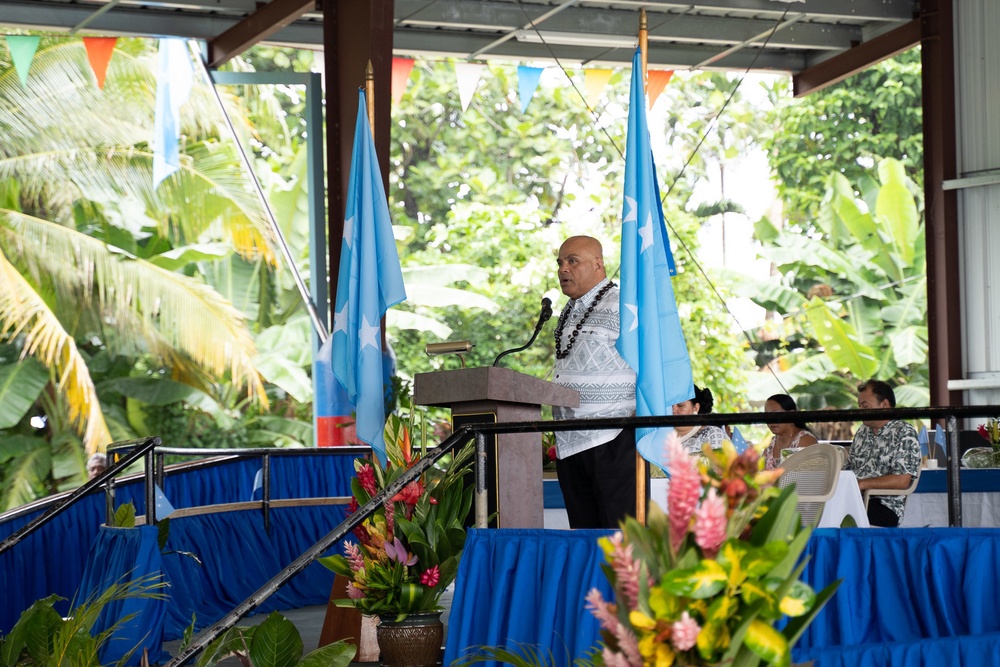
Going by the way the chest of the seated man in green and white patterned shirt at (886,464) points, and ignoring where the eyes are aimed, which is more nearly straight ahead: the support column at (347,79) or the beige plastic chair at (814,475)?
the beige plastic chair

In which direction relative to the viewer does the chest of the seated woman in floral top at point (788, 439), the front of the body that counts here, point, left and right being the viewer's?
facing the viewer and to the left of the viewer

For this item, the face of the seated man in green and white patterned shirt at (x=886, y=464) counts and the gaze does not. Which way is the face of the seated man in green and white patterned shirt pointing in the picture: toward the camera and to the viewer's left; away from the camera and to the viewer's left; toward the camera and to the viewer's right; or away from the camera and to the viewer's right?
toward the camera and to the viewer's left

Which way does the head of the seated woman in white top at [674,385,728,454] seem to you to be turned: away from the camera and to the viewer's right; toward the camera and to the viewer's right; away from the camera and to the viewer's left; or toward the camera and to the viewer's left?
toward the camera and to the viewer's left

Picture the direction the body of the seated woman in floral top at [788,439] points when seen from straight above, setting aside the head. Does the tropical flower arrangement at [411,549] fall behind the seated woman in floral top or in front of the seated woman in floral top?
in front

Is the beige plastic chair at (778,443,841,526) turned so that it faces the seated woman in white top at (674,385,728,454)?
no

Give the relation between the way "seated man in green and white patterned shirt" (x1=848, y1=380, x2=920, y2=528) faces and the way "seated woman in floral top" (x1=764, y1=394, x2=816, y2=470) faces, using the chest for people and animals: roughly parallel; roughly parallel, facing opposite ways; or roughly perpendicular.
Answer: roughly parallel

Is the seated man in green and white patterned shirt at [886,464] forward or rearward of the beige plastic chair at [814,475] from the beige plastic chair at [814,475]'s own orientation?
rearward

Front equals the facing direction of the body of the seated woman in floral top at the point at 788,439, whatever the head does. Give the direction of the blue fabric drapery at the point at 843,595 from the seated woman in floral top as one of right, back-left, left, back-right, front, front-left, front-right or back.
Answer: front-left

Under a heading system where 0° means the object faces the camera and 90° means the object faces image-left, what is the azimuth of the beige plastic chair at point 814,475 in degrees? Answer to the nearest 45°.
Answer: approximately 45°
